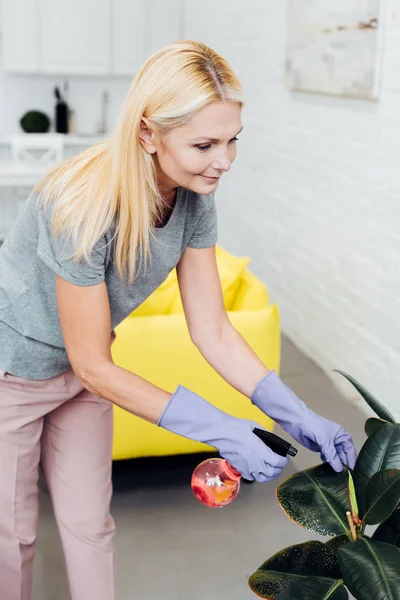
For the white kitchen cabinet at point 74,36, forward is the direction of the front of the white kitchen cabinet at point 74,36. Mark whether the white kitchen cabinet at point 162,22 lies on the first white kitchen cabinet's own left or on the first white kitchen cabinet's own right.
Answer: on the first white kitchen cabinet's own left

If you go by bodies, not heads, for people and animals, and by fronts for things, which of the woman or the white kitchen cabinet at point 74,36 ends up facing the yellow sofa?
the white kitchen cabinet

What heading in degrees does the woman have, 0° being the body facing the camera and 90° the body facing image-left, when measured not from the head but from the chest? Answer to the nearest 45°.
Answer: approximately 315°

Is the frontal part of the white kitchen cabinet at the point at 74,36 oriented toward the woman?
yes

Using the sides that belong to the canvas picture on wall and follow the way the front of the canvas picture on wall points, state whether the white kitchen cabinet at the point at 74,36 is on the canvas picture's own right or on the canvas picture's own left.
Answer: on the canvas picture's own right
